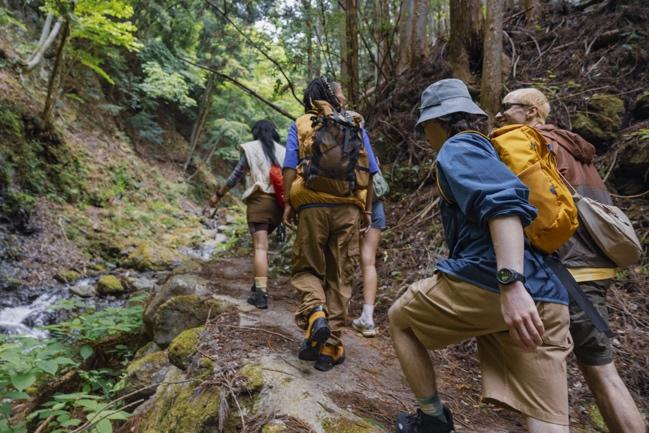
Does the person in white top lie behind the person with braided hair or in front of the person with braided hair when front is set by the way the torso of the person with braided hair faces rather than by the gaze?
in front

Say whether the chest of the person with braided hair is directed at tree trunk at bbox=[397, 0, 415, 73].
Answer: yes

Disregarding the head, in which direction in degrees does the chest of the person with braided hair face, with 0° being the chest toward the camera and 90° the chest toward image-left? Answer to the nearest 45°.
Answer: approximately 180°

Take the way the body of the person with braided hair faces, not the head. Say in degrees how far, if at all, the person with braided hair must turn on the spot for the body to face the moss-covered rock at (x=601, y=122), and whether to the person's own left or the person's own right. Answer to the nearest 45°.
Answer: approximately 45° to the person's own right

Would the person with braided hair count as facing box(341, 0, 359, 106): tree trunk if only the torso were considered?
yes

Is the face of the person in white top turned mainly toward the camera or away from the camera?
away from the camera

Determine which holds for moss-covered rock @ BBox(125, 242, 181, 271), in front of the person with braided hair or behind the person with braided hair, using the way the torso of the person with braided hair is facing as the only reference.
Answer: in front

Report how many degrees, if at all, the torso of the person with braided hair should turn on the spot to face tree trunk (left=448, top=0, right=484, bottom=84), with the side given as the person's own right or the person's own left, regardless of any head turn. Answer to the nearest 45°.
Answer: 0° — they already face it
